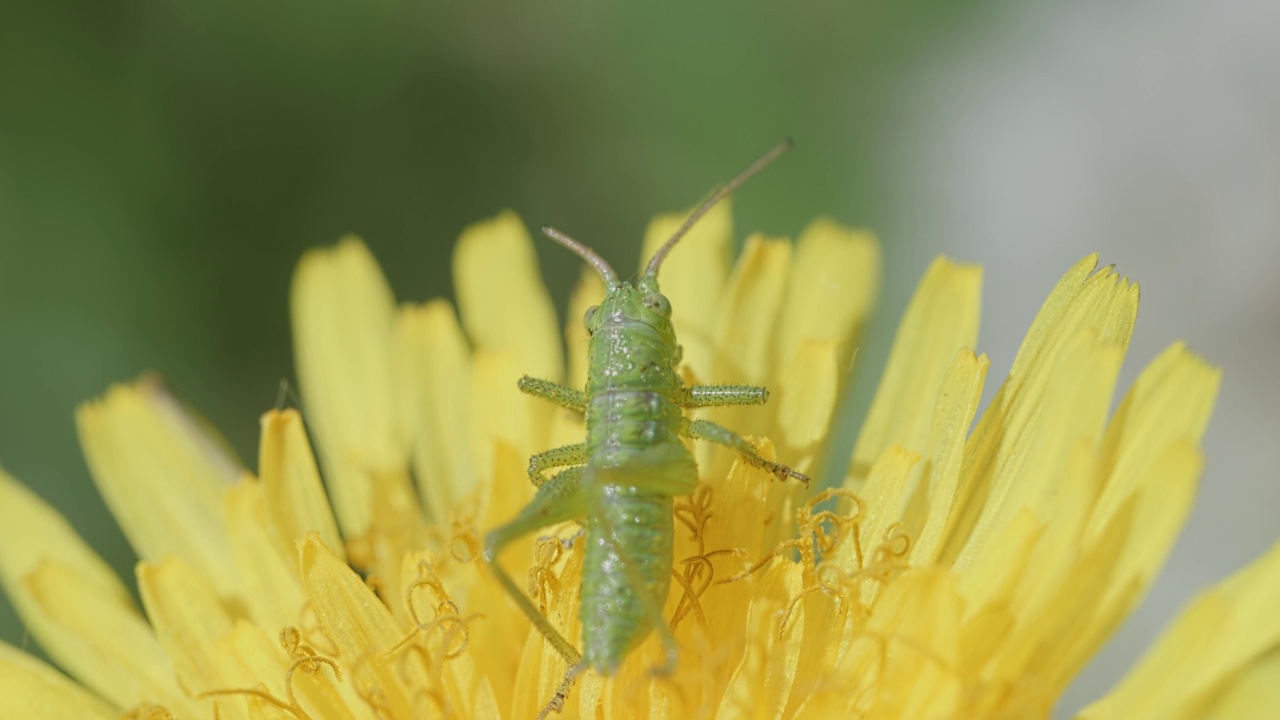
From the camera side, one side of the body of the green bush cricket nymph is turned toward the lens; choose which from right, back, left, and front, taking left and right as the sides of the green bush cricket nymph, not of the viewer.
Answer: back
